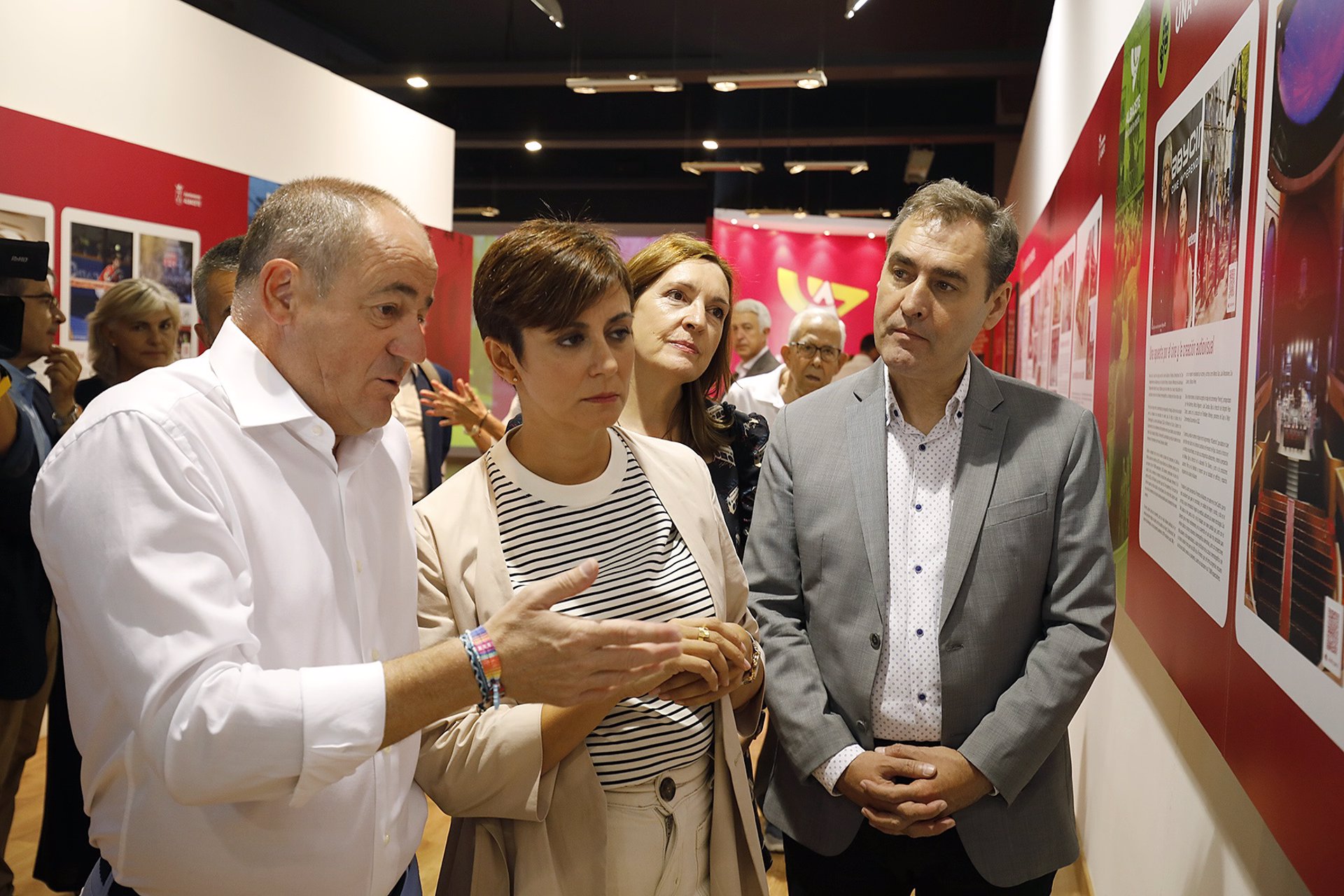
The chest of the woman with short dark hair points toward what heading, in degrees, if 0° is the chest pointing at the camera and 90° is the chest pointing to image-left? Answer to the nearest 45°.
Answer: approximately 315°

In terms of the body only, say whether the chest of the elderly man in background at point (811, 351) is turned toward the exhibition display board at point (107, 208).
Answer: no

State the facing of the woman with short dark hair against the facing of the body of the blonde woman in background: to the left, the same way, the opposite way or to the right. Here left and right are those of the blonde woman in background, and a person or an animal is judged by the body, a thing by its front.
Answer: the same way

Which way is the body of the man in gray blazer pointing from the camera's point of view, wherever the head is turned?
toward the camera

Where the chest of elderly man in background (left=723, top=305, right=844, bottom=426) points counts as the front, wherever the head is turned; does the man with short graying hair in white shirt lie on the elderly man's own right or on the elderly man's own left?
on the elderly man's own right

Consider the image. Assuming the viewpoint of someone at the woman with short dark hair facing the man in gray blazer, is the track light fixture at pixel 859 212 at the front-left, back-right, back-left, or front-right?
front-left

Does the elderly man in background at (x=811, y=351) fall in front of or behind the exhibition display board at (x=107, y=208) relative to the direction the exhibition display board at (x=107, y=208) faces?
in front

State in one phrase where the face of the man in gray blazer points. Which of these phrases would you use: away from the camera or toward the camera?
toward the camera

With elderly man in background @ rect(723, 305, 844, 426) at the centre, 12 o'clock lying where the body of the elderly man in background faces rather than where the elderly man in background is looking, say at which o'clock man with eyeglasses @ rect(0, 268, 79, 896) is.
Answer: The man with eyeglasses is roughly at 3 o'clock from the elderly man in background.

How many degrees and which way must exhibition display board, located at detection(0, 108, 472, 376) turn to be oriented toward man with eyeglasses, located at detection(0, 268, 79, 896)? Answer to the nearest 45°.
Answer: approximately 45° to its right

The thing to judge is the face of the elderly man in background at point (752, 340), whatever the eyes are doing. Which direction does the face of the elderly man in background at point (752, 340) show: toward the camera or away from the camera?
toward the camera

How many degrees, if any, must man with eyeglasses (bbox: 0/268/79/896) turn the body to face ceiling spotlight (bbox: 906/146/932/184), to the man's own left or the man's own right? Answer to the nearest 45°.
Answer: approximately 45° to the man's own left

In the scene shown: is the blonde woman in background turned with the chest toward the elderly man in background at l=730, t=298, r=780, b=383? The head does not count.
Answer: no
